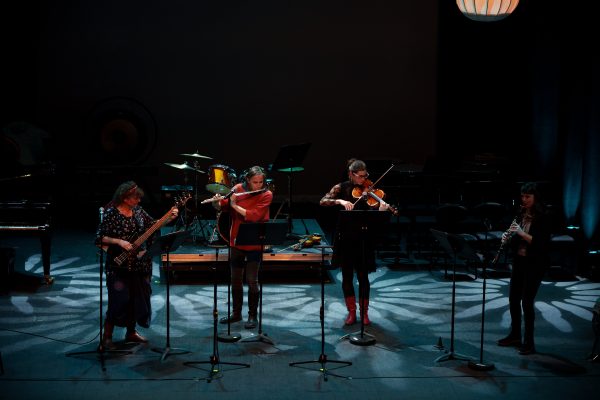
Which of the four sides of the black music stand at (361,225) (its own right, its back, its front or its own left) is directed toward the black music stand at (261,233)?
left

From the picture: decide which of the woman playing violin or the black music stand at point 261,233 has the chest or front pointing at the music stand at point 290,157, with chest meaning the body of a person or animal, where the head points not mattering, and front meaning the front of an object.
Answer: the black music stand

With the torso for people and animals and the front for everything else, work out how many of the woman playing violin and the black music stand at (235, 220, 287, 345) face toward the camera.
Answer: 1

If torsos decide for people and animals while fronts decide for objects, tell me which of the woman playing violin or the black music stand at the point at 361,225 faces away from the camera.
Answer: the black music stand

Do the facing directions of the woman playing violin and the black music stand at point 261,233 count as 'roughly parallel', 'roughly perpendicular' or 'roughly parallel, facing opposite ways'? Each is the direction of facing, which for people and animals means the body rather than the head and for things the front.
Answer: roughly parallel, facing opposite ways

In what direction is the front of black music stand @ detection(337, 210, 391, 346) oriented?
away from the camera

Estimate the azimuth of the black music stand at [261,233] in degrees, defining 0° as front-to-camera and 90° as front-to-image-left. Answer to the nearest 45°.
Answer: approximately 180°

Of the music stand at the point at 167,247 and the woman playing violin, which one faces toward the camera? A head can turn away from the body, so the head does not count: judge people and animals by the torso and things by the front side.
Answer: the woman playing violin

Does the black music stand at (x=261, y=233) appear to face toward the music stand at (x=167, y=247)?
no

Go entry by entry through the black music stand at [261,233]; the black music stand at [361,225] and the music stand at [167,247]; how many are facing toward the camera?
0

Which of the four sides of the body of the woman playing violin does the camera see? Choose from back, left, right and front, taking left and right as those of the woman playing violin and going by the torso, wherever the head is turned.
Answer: front

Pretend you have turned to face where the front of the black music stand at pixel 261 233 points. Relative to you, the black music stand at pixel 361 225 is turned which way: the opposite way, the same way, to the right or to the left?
the same way

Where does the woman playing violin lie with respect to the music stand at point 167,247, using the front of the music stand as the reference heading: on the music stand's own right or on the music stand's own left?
on the music stand's own right

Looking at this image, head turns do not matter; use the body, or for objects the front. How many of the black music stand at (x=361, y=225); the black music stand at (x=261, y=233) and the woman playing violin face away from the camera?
2

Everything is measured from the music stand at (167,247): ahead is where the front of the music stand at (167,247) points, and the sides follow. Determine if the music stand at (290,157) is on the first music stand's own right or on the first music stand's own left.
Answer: on the first music stand's own right

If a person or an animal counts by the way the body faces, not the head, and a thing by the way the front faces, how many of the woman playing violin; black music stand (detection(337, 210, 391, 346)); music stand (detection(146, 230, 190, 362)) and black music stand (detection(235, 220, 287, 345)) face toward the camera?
1
